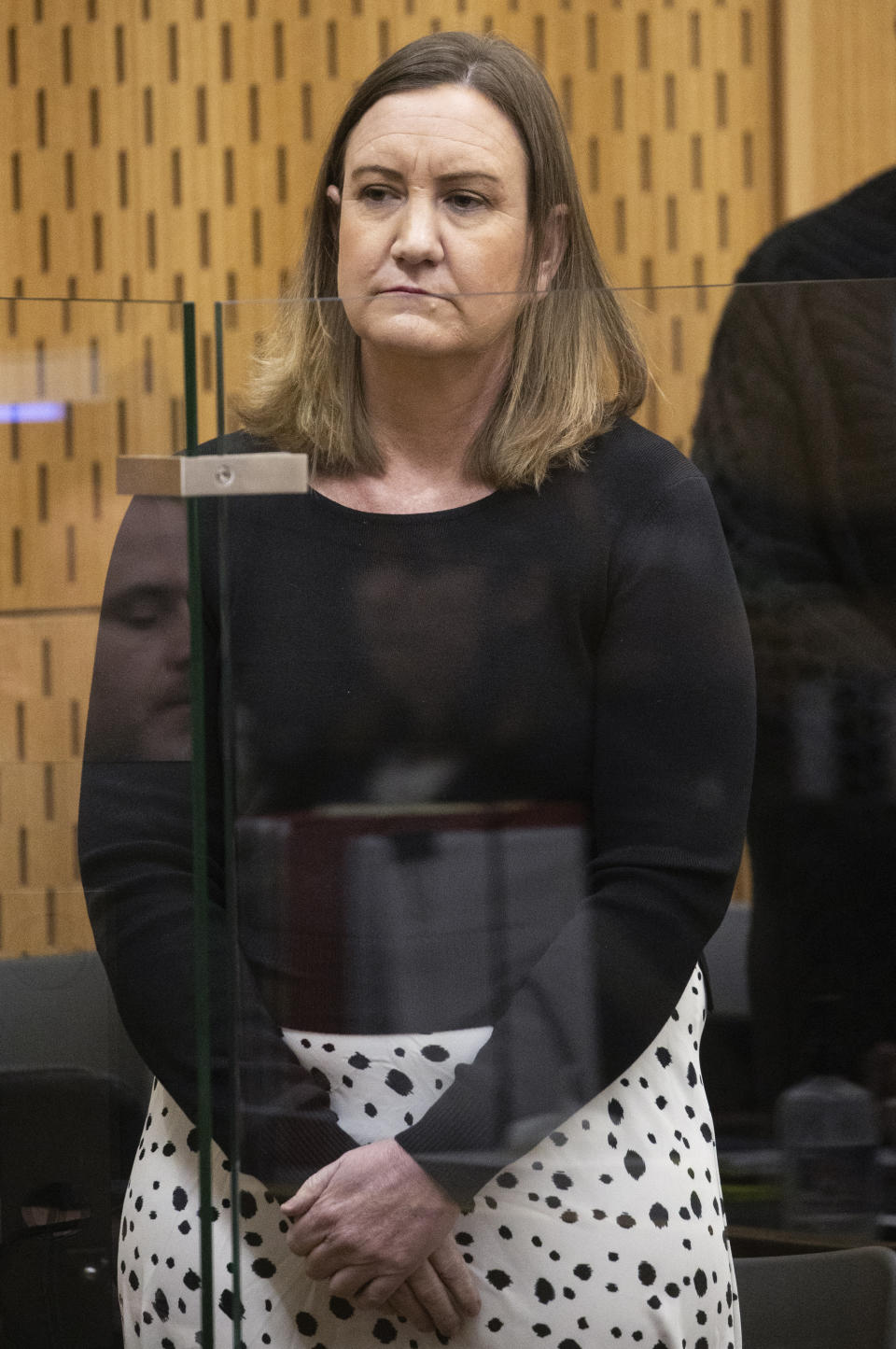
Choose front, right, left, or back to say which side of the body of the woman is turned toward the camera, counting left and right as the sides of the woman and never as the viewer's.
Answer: front

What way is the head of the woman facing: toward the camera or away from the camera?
toward the camera
